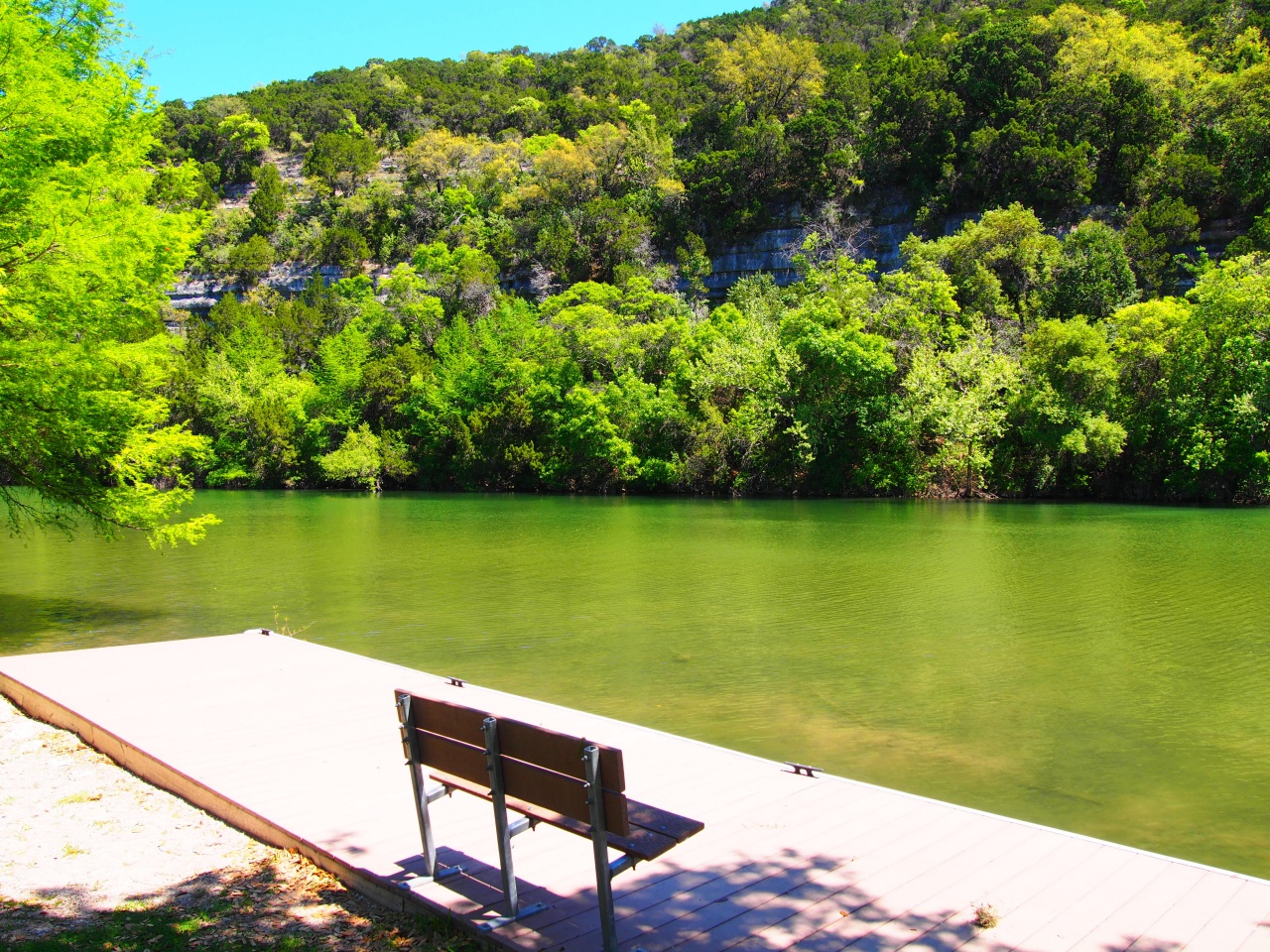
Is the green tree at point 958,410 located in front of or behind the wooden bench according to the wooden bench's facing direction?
in front

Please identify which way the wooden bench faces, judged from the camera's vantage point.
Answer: facing away from the viewer and to the right of the viewer

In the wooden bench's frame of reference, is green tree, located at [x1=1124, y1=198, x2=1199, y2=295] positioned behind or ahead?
ahead

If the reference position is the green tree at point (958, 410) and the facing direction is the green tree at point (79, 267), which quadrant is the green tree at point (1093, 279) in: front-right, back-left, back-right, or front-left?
back-left

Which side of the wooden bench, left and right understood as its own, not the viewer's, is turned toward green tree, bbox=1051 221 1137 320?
front

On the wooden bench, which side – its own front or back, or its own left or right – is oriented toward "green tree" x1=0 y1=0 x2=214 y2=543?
left
